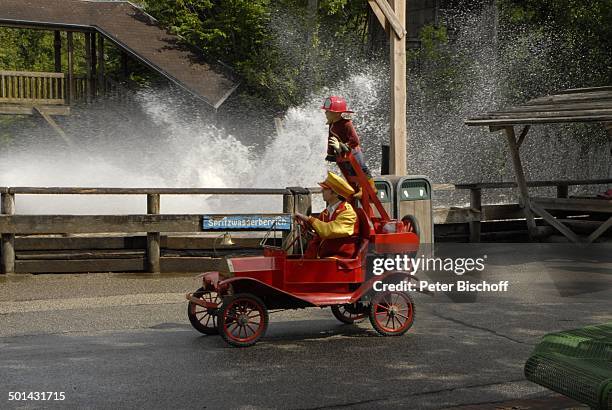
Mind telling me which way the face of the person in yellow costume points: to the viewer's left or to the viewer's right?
to the viewer's left

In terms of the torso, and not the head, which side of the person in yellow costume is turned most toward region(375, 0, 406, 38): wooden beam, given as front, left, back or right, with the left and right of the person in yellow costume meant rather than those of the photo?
right

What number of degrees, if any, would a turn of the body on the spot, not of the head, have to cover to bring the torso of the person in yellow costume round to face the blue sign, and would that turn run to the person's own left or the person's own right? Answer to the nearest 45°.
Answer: approximately 90° to the person's own right

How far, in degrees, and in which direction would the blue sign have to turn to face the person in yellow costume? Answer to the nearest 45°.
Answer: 0° — it already faces them

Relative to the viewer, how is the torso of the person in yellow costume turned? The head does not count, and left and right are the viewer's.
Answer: facing to the left of the viewer

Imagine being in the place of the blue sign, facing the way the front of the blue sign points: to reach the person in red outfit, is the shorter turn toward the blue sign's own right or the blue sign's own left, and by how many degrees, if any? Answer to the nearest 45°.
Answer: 0° — it already faces them

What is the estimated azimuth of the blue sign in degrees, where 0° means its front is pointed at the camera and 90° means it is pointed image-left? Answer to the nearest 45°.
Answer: approximately 0°

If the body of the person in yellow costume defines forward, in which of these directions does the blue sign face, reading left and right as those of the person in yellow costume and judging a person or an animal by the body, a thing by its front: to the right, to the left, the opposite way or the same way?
to the left

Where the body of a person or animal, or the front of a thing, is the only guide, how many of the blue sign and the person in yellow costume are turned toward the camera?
1

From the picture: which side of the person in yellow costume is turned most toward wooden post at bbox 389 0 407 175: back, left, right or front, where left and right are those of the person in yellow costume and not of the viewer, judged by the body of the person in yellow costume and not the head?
right
